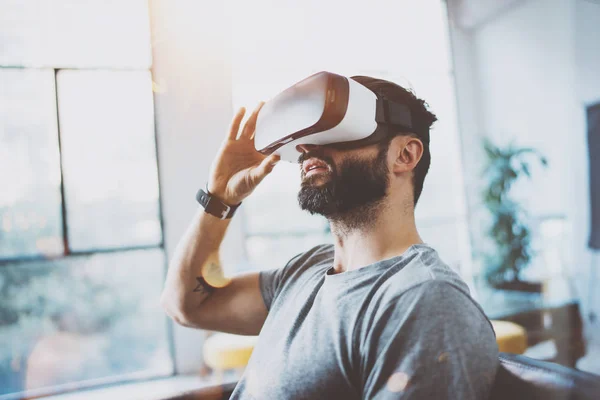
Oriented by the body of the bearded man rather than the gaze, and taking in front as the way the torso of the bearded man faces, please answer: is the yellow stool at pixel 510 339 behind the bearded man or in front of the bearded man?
behind

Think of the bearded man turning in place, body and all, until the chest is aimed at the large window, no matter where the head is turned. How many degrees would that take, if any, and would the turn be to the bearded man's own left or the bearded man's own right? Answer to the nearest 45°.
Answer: approximately 90° to the bearded man's own right

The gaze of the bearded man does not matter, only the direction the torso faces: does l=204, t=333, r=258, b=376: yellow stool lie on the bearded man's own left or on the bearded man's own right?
on the bearded man's own right

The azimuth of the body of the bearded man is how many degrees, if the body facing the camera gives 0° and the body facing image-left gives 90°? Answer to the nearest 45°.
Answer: approximately 45°

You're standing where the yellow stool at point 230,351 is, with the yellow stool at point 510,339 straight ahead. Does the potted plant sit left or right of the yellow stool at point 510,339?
left

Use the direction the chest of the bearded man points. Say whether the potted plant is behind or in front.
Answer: behind

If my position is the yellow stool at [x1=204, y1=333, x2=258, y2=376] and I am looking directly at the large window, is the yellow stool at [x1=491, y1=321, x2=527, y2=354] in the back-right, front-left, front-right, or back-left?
back-right
